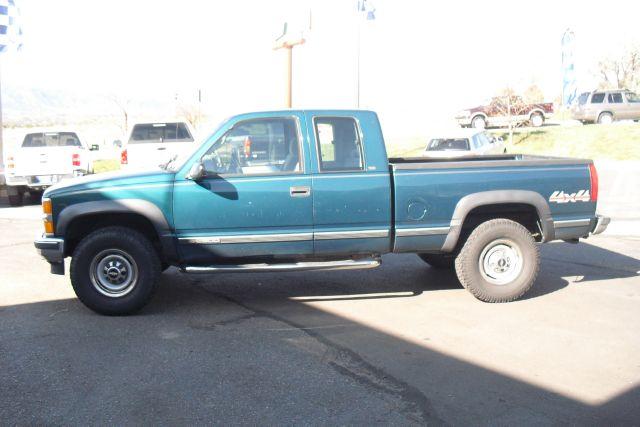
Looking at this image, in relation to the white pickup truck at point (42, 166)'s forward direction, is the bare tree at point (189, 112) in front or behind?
in front

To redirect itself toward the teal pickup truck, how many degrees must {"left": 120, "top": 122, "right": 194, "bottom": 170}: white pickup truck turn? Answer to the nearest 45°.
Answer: approximately 180°

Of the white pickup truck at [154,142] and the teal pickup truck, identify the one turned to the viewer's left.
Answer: the teal pickup truck

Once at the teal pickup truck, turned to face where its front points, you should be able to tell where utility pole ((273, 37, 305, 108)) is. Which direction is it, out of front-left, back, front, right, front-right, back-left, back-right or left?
right

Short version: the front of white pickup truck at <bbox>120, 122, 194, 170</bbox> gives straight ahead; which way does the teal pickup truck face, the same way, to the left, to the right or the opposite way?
to the left

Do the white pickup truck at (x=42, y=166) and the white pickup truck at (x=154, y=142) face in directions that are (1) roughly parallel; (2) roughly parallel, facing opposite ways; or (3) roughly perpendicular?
roughly parallel

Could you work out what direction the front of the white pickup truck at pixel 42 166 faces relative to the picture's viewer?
facing away from the viewer

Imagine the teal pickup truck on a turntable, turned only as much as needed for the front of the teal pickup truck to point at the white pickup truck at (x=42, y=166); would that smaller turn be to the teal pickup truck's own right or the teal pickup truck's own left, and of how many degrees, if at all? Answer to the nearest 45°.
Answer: approximately 45° to the teal pickup truck's own right

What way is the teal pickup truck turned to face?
to the viewer's left

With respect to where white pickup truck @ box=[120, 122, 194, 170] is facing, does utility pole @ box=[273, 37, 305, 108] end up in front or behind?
in front

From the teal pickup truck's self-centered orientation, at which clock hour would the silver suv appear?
The silver suv is roughly at 4 o'clock from the teal pickup truck.

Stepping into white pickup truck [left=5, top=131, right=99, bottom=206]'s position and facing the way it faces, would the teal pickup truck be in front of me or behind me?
behind

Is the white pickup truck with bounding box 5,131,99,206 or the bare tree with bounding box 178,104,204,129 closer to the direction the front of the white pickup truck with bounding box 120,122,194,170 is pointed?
the bare tree

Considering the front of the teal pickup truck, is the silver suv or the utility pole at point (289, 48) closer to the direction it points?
the utility pole

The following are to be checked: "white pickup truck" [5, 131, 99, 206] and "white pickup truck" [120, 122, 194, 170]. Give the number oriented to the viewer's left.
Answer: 0

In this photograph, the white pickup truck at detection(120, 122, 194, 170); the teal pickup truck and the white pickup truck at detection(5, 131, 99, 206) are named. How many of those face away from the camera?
2

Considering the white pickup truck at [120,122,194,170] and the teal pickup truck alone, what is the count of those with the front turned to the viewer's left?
1

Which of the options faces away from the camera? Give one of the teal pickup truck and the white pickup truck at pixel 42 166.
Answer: the white pickup truck

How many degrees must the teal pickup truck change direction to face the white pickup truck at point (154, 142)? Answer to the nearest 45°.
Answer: approximately 45° to its right

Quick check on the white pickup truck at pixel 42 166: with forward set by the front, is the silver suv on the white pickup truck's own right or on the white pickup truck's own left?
on the white pickup truck's own right

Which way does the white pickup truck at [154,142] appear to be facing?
away from the camera
